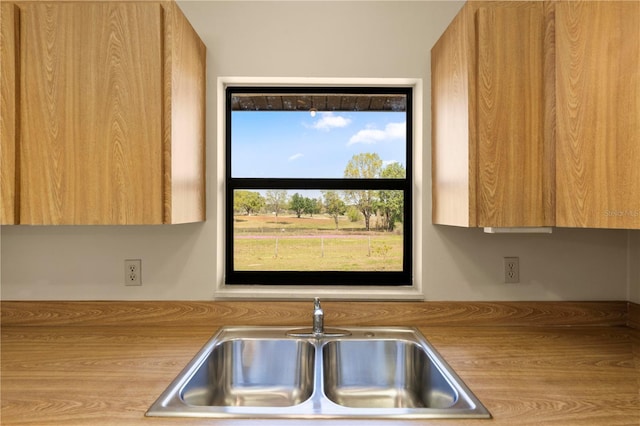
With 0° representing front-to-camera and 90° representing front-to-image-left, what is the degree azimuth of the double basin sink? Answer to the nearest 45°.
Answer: approximately 0°

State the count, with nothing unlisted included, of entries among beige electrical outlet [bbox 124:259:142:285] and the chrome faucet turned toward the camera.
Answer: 2

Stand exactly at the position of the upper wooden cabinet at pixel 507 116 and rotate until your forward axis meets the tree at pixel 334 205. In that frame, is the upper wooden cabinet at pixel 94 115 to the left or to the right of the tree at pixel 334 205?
left

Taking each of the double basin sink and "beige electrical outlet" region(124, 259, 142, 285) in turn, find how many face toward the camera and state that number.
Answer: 2

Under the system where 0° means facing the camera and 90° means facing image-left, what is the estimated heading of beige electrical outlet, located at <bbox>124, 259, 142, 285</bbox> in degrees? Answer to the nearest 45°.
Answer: approximately 0°
